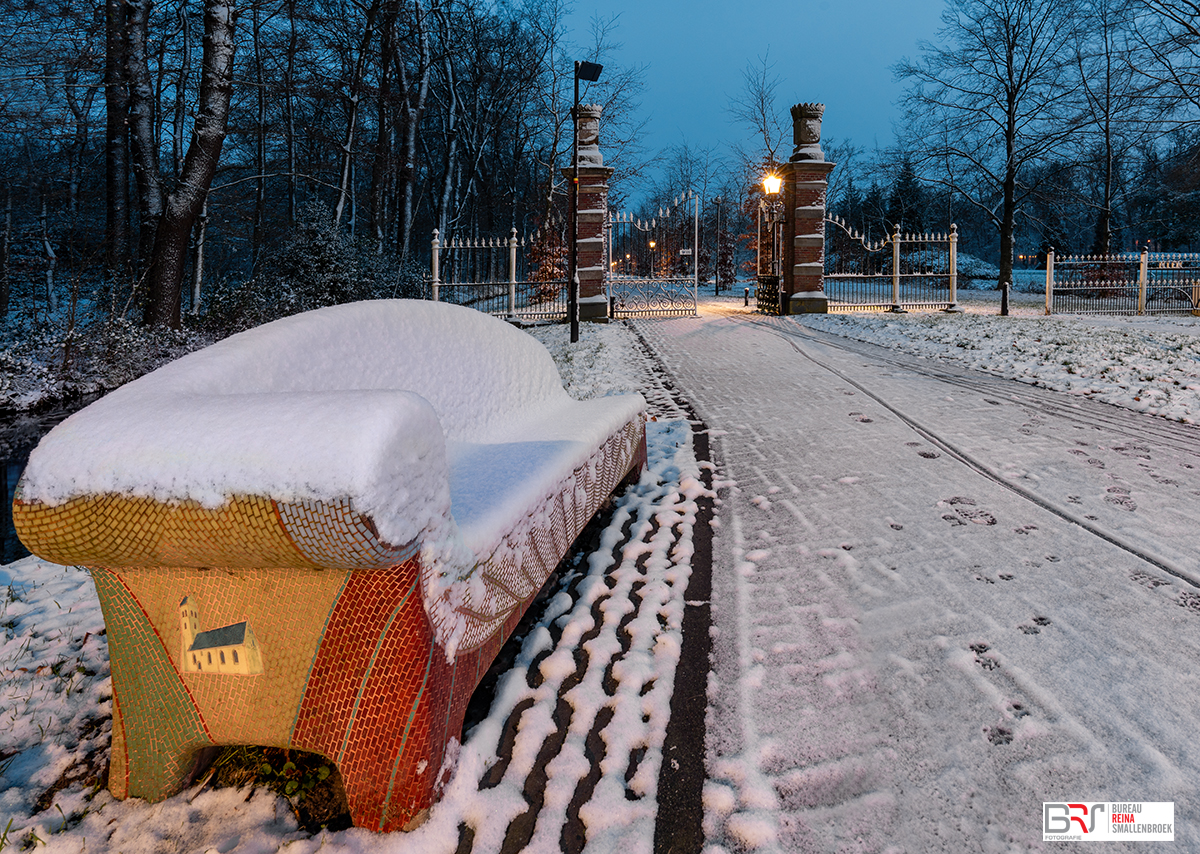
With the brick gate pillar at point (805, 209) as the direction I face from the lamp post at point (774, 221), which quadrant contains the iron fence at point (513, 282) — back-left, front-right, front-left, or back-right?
back-right

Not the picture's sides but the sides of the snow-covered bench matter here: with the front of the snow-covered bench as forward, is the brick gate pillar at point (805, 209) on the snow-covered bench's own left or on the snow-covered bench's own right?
on the snow-covered bench's own left

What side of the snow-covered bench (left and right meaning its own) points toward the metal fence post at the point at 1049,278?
left

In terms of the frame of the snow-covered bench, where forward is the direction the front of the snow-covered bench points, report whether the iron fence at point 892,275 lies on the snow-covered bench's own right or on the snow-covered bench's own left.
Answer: on the snow-covered bench's own left

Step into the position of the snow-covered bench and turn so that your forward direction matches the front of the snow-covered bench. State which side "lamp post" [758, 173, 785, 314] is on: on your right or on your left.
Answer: on your left

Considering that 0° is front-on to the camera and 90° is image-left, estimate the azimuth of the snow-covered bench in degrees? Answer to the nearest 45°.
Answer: approximately 315°

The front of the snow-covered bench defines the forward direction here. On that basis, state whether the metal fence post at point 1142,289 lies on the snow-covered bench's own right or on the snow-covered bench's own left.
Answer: on the snow-covered bench's own left

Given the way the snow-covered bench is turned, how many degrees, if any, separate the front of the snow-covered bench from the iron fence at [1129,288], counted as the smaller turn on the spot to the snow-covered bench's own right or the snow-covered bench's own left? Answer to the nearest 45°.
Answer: approximately 90° to the snow-covered bench's own left
